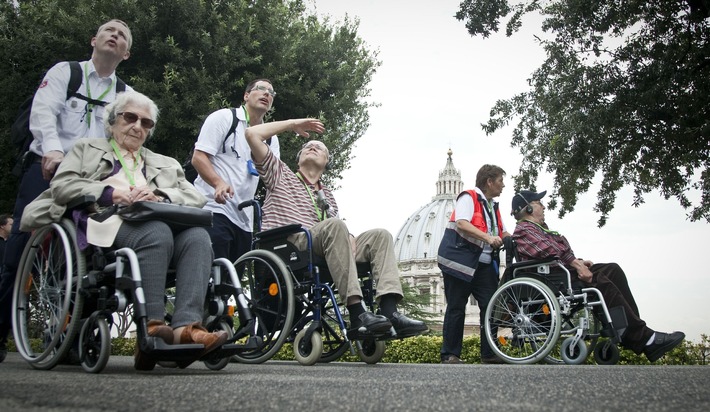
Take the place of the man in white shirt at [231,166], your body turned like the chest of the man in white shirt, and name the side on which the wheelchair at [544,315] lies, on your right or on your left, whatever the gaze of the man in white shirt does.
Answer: on your left

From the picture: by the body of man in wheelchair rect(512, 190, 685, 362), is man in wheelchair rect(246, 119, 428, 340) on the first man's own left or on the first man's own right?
on the first man's own right

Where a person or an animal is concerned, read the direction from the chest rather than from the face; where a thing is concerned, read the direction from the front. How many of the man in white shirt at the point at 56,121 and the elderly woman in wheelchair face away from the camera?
0

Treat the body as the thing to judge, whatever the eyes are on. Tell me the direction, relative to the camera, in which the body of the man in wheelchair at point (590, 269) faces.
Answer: to the viewer's right

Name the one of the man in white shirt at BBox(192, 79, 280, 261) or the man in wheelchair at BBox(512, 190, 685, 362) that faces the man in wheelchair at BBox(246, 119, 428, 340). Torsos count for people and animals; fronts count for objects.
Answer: the man in white shirt

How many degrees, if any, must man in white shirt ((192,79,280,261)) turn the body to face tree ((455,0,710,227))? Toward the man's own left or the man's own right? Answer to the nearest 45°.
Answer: approximately 90° to the man's own left

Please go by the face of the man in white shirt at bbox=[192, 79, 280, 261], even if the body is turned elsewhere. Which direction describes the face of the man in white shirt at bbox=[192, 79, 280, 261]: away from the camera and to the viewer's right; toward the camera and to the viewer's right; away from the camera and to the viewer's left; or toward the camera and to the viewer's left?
toward the camera and to the viewer's right

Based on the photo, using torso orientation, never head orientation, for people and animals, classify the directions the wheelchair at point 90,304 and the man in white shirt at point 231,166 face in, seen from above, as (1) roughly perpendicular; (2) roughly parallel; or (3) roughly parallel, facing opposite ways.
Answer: roughly parallel

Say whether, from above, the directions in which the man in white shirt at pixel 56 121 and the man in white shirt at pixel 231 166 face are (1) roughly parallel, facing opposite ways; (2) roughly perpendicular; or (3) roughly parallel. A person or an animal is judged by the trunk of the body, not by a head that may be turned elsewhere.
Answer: roughly parallel

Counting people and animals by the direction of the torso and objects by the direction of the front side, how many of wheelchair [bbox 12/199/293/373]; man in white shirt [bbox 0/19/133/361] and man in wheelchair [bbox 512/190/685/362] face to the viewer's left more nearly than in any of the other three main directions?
0

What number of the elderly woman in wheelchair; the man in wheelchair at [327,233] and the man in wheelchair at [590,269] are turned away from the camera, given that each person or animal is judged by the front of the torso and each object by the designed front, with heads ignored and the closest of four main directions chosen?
0

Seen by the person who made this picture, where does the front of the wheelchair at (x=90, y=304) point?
facing the viewer and to the right of the viewer
